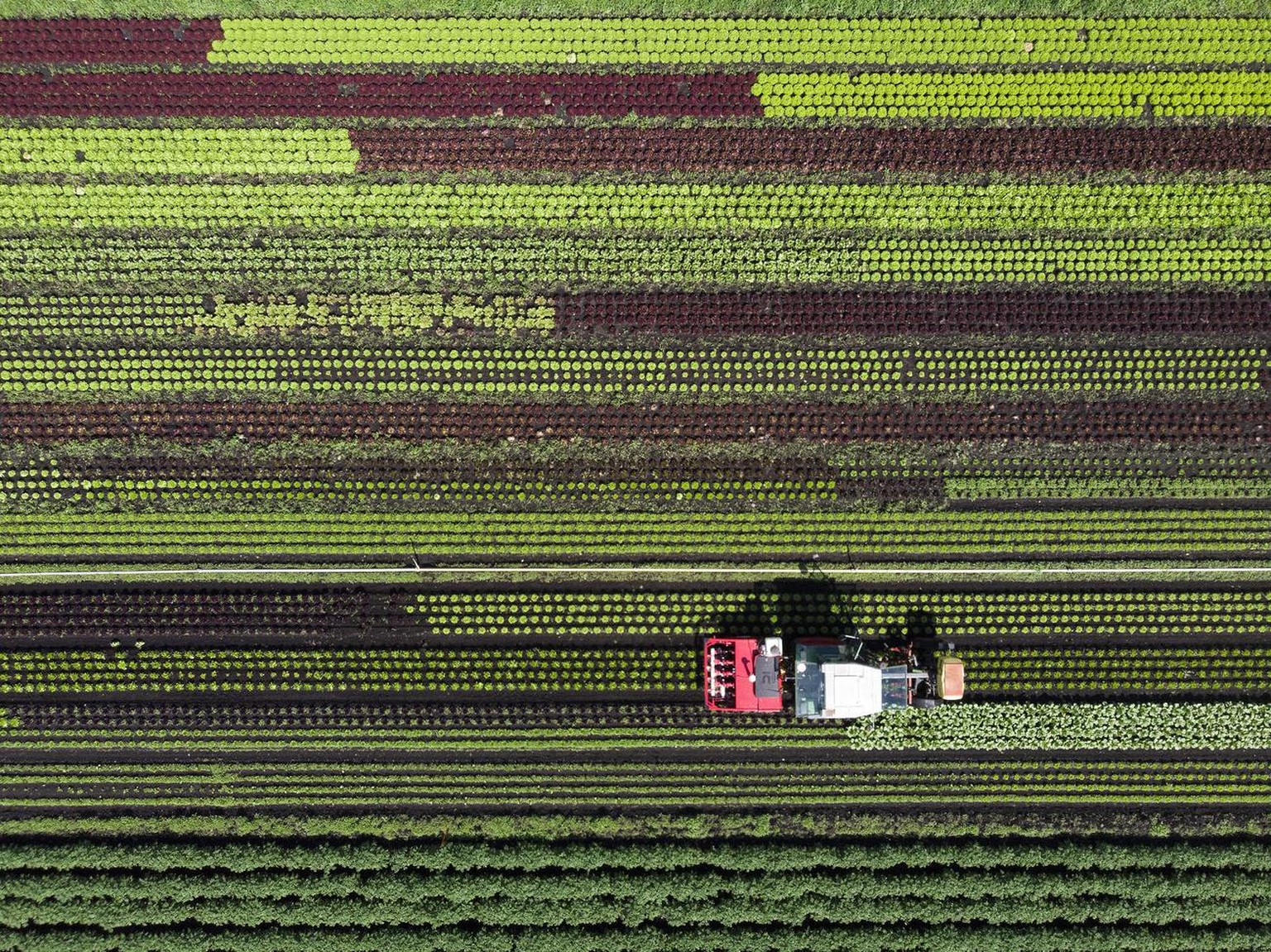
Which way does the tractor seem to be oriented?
to the viewer's right
